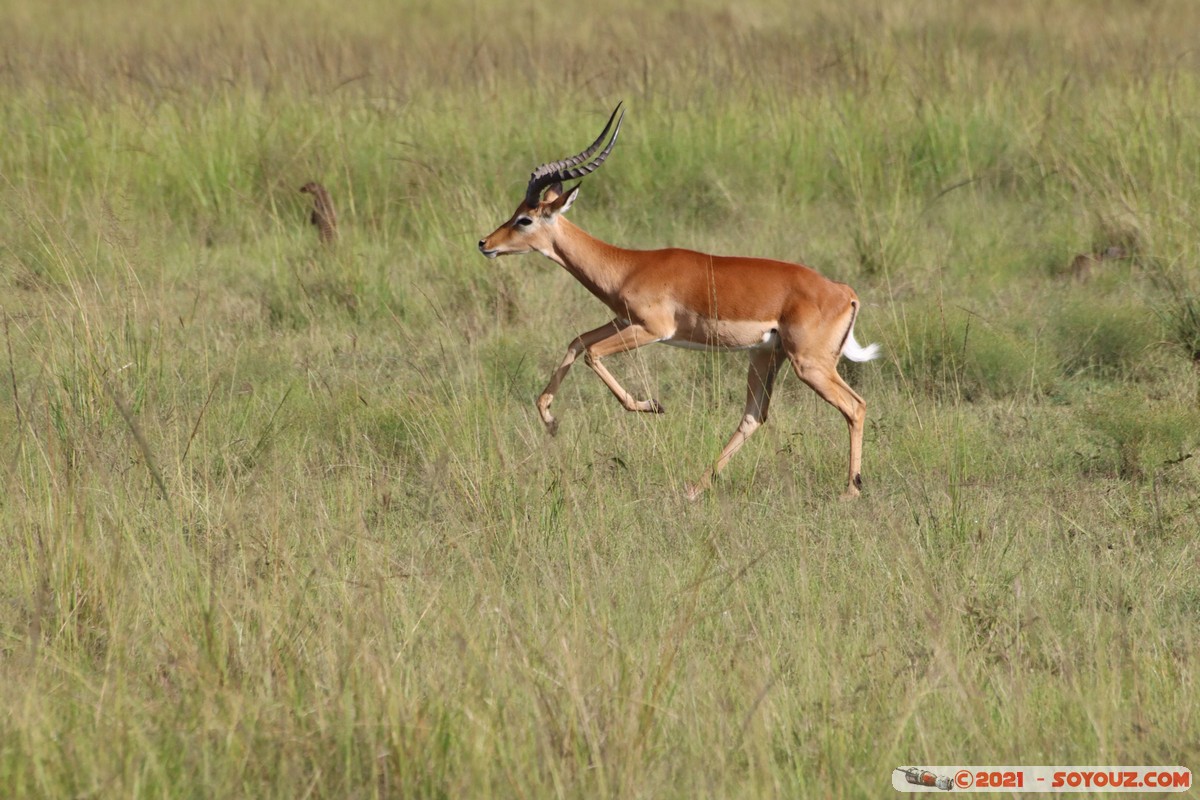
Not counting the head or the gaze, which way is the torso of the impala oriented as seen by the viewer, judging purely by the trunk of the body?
to the viewer's left
